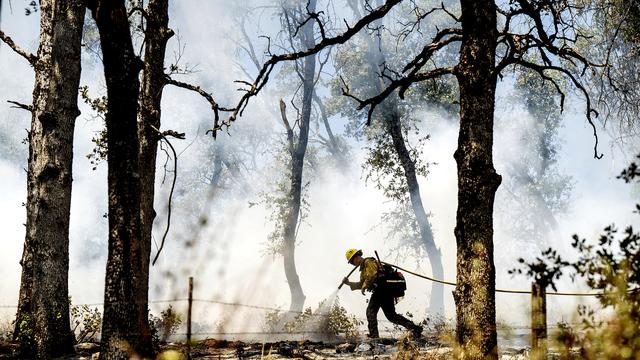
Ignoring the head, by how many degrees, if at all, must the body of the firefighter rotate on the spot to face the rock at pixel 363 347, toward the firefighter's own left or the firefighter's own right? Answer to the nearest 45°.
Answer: approximately 90° to the firefighter's own left

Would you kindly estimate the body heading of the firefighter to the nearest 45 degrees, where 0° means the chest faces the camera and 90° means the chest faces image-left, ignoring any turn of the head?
approximately 90°

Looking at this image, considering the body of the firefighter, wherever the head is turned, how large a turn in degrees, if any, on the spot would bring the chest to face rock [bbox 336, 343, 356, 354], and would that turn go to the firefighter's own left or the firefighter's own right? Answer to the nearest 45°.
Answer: approximately 90° to the firefighter's own left

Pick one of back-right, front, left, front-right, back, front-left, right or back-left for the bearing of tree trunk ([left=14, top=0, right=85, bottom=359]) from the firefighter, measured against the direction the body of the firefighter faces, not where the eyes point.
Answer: front-left

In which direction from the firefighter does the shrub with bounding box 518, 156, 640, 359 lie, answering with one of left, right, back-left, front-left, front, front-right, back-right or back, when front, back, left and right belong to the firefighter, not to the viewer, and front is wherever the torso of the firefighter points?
left

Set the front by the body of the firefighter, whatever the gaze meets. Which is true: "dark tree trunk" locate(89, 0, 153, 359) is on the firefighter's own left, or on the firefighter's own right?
on the firefighter's own left

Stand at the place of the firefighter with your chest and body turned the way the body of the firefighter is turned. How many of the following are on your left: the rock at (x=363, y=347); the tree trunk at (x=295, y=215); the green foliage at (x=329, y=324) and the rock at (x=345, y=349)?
2

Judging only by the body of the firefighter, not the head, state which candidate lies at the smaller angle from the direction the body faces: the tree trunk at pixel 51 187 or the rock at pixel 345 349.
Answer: the tree trunk

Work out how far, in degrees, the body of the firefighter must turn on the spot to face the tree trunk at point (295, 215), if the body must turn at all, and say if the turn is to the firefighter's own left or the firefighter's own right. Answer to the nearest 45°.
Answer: approximately 90° to the firefighter's own right
